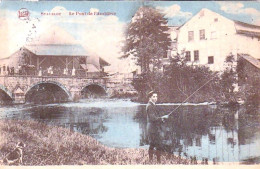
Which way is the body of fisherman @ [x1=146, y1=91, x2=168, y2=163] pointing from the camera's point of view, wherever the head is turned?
to the viewer's right

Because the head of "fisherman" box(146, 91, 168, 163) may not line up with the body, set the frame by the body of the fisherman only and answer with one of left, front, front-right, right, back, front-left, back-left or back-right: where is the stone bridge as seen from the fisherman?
back
